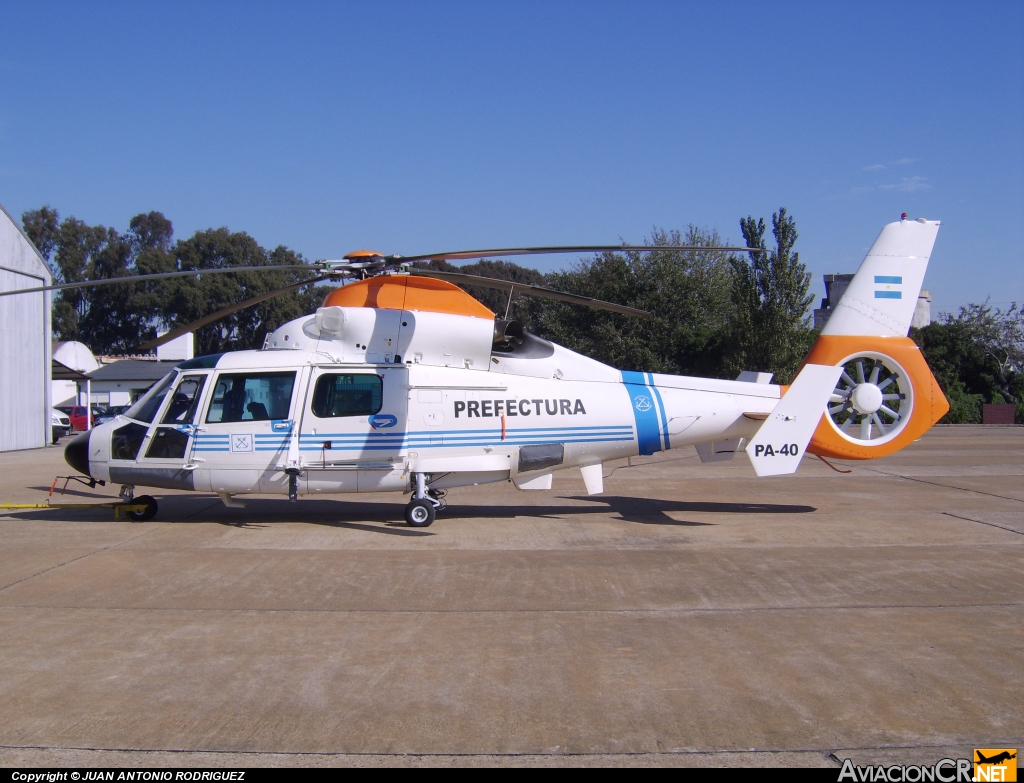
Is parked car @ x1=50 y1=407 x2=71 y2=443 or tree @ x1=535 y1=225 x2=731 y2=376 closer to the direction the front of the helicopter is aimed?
the parked car

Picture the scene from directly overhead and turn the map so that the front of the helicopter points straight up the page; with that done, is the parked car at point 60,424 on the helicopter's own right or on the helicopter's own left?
on the helicopter's own right

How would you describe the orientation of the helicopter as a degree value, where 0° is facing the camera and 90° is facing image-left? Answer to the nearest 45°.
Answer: approximately 90°

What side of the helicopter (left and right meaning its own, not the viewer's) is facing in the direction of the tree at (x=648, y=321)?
right

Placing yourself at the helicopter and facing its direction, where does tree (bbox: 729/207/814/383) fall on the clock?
The tree is roughly at 4 o'clock from the helicopter.

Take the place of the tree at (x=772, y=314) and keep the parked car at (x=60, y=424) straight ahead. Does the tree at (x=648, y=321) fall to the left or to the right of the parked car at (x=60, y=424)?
right

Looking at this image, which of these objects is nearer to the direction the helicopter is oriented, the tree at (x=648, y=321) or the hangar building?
the hangar building
